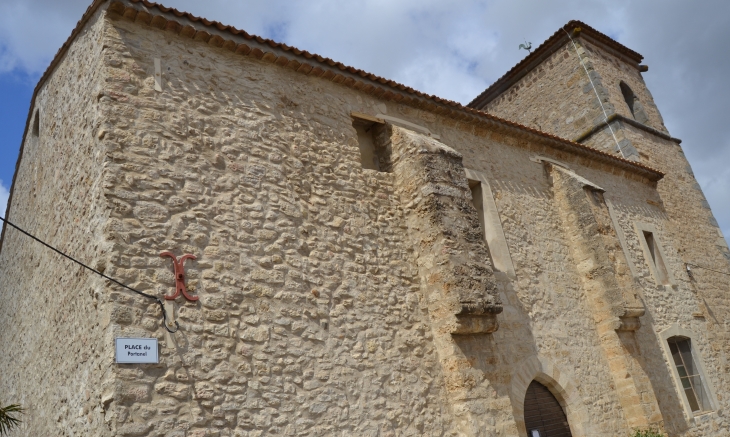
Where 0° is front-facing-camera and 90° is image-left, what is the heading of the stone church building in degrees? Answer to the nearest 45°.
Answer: approximately 315°
